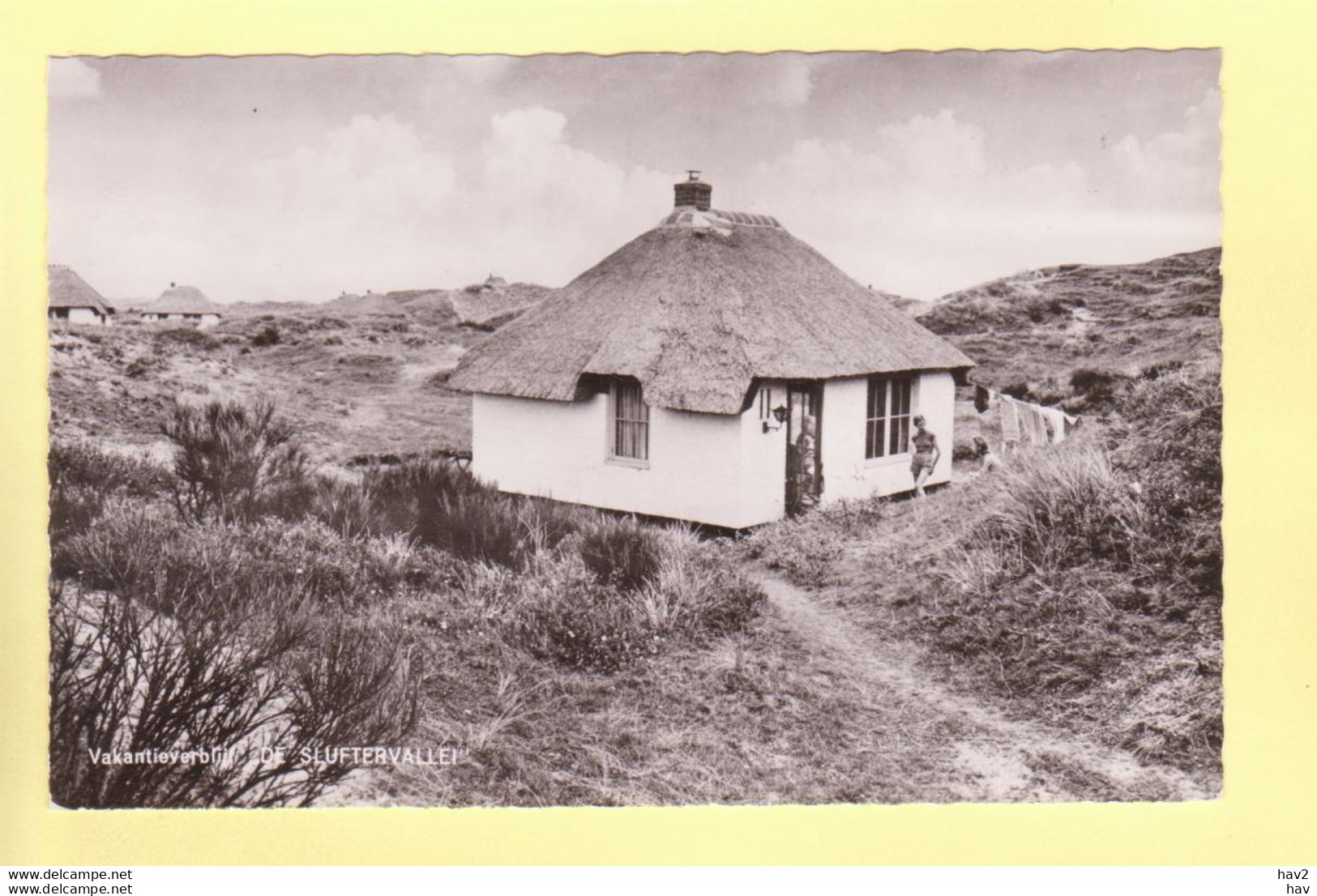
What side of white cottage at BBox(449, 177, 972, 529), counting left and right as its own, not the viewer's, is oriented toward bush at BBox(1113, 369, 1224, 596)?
front

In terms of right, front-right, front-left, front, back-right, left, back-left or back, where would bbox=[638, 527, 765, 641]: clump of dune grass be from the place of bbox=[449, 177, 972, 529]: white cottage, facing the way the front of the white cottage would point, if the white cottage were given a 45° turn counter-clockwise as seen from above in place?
right

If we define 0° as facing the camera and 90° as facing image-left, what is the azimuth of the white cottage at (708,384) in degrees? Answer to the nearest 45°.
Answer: approximately 315°

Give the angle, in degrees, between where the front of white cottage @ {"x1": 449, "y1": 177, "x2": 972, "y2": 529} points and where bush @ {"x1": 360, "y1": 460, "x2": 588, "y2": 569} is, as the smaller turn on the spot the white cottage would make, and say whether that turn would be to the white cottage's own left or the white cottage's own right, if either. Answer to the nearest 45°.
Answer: approximately 90° to the white cottage's own right
